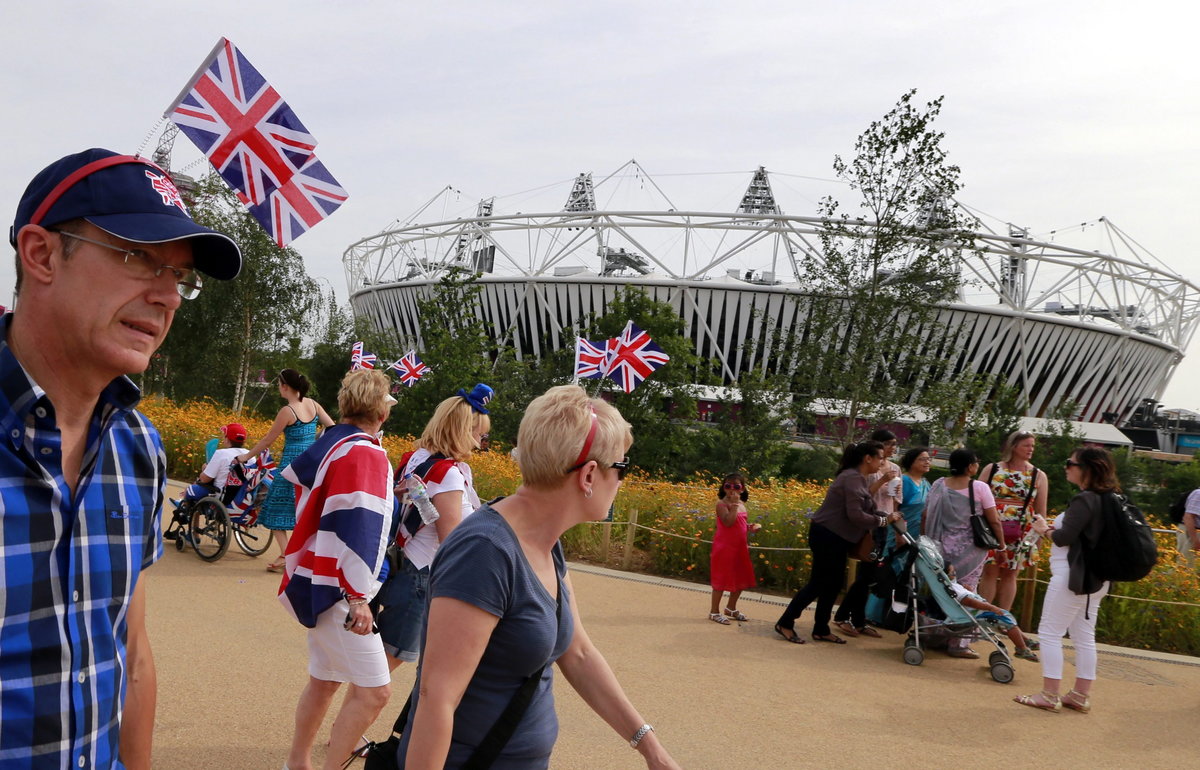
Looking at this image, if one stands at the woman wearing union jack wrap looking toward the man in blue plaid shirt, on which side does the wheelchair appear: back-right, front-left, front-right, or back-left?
back-right

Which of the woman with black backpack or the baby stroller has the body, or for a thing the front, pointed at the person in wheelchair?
the woman with black backpack

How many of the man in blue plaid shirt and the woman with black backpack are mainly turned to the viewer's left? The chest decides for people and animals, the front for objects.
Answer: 1

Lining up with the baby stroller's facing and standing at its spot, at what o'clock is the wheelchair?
The wheelchair is roughly at 6 o'clock from the baby stroller.

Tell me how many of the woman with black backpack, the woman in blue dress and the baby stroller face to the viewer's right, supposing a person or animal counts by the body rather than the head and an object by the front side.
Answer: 1

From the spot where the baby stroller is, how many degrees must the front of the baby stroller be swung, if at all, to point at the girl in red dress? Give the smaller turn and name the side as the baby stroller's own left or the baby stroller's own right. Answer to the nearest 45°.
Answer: approximately 180°

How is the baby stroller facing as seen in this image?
to the viewer's right

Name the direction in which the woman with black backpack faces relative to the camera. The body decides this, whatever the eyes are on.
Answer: to the viewer's left

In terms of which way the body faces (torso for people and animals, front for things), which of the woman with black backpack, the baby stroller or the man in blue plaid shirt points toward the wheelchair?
the woman with black backpack

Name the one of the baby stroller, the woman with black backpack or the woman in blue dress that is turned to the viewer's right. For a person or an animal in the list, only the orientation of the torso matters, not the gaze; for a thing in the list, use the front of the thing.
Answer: the baby stroller

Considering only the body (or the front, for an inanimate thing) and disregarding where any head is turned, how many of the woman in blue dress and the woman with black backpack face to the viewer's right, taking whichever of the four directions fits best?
0

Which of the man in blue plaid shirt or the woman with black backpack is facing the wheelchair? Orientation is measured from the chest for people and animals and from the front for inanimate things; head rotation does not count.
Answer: the woman with black backpack

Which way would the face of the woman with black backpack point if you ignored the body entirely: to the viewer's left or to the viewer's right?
to the viewer's left
